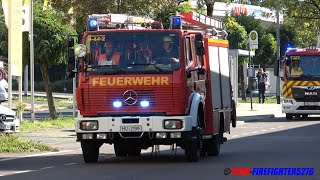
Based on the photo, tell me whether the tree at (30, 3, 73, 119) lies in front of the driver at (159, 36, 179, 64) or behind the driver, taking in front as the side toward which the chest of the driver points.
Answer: behind

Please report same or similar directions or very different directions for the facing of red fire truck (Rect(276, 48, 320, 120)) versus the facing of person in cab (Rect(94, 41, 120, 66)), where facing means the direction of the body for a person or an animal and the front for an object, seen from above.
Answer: same or similar directions

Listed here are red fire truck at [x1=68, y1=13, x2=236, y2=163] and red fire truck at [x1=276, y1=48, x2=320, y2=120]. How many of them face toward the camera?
2

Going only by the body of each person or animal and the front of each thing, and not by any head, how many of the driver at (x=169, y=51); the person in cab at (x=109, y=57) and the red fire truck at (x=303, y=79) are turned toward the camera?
3

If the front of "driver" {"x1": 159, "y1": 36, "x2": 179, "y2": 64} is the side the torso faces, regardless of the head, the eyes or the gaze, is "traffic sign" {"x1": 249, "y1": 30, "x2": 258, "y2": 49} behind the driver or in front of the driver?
behind

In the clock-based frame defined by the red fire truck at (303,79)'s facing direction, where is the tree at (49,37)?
The tree is roughly at 2 o'clock from the red fire truck.

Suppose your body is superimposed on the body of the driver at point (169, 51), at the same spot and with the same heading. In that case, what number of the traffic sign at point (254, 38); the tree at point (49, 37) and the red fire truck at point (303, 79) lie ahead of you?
0

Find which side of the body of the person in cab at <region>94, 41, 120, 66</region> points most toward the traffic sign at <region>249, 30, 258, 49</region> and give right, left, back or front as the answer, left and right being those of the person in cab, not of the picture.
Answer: back

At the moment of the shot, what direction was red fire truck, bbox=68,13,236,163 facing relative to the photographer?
facing the viewer

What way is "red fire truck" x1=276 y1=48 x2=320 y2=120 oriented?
toward the camera

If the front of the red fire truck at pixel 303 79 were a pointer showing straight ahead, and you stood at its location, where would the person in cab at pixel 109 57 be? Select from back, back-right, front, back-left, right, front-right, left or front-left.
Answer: front

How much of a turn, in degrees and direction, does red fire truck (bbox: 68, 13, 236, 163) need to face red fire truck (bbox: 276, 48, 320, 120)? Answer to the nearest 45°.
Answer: approximately 180°

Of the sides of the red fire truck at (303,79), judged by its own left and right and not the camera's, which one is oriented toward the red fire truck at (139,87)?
front

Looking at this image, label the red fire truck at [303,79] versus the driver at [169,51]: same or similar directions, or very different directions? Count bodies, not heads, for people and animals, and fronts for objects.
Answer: same or similar directions

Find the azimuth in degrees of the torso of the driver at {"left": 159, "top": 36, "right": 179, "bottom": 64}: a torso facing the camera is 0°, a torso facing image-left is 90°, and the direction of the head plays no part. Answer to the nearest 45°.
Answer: approximately 0°
